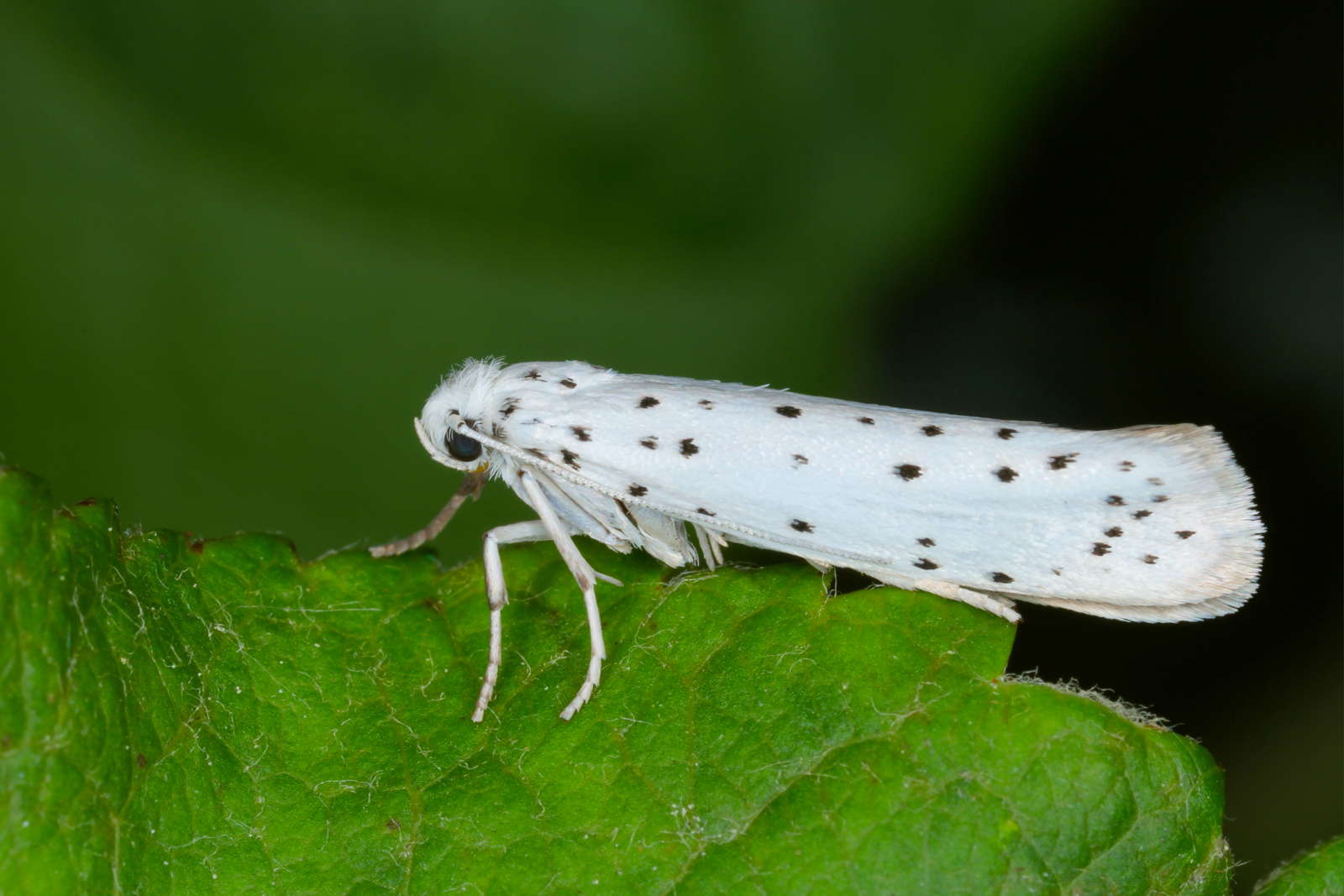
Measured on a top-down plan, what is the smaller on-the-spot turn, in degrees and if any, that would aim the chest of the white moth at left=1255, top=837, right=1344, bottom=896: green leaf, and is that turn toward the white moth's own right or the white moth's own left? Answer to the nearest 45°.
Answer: approximately 135° to the white moth's own left

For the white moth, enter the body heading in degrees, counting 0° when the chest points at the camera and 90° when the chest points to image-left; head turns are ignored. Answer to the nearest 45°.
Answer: approximately 90°
